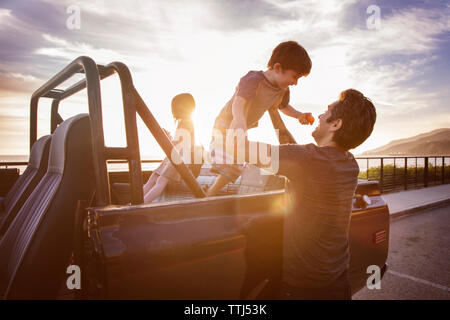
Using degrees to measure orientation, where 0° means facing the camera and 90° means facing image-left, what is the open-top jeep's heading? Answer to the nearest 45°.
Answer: approximately 45°

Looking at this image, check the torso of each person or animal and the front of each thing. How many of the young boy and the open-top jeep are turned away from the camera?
0

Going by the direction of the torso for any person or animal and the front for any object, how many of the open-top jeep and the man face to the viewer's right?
0

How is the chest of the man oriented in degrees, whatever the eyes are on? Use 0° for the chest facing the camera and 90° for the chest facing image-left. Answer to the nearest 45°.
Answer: approximately 135°

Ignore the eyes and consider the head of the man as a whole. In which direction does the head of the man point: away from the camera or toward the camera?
away from the camera

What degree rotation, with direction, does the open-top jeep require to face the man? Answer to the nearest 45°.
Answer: approximately 135° to its left
